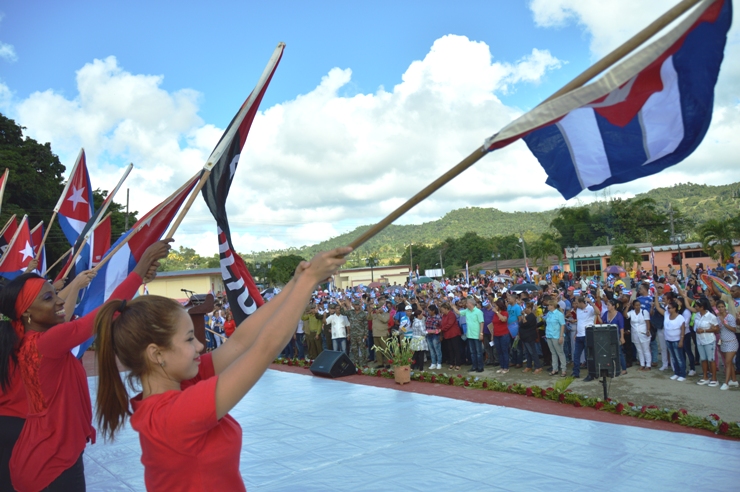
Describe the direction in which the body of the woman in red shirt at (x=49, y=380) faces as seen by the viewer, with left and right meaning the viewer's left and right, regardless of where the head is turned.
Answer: facing to the right of the viewer

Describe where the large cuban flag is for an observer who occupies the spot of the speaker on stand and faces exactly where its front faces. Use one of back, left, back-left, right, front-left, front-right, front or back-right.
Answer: back

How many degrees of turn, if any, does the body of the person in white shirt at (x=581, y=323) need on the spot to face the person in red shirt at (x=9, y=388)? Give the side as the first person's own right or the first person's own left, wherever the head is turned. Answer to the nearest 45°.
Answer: approximately 45° to the first person's own left

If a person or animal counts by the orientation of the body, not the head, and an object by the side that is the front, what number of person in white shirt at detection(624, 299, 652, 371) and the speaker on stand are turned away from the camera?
1

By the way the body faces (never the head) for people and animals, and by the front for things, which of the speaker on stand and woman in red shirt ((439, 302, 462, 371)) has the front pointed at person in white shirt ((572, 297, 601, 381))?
the speaker on stand

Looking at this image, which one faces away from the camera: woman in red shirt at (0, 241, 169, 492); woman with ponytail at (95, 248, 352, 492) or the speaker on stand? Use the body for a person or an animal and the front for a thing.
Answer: the speaker on stand

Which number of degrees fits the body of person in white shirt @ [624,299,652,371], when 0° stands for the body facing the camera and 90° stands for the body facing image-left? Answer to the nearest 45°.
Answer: approximately 45°

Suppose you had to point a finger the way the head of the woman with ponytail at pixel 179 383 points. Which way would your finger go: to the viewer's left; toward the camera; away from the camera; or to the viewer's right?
to the viewer's right

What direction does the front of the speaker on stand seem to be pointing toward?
away from the camera

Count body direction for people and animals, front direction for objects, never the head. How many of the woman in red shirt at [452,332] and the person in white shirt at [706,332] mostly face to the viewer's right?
0

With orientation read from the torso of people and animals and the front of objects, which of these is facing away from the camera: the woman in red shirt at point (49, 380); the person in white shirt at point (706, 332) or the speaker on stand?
the speaker on stand

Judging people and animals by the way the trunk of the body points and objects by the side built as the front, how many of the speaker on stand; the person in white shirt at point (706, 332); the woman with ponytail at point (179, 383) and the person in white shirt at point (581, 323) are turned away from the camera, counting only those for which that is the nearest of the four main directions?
1

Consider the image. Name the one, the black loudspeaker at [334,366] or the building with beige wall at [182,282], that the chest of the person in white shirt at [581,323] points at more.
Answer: the black loudspeaker
